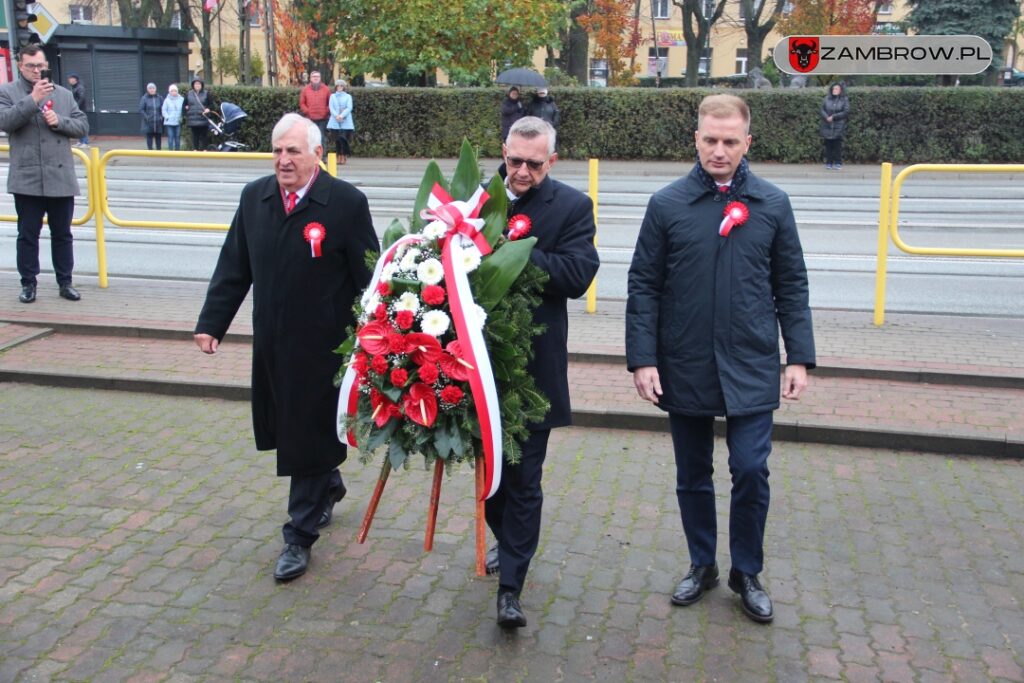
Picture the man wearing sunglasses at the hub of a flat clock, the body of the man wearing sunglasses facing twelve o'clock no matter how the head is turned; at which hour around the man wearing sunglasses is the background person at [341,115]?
The background person is roughly at 4 o'clock from the man wearing sunglasses.

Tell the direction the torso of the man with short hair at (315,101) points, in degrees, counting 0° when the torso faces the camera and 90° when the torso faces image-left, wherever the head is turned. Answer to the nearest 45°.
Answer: approximately 0°

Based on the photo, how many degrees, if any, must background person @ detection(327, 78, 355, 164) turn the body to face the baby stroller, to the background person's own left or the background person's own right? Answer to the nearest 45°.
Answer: approximately 135° to the background person's own right

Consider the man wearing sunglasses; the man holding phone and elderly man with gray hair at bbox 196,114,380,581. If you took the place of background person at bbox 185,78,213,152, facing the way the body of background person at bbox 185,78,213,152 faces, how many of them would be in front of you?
3

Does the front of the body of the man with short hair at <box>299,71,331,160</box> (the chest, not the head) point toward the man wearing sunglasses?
yes

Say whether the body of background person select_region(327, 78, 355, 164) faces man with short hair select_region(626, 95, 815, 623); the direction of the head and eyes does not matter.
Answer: yes

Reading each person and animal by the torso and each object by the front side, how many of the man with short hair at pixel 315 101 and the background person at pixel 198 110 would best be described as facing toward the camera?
2

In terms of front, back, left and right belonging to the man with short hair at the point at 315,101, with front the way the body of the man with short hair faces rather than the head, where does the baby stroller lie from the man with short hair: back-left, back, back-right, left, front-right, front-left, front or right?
back-right

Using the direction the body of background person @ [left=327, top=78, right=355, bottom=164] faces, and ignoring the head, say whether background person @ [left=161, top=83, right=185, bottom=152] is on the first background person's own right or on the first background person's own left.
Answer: on the first background person's own right

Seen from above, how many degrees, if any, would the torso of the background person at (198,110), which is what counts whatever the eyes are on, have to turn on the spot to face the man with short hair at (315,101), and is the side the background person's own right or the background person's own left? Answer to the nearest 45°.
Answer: approximately 45° to the background person's own left
